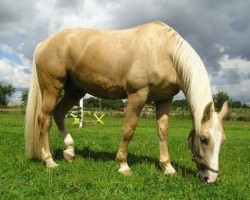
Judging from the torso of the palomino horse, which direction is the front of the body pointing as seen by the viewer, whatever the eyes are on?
to the viewer's right
